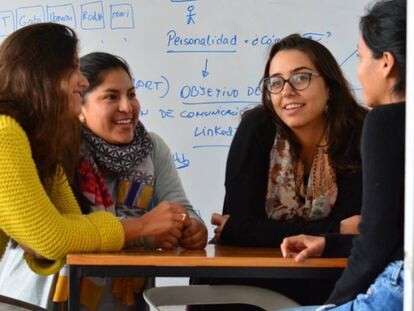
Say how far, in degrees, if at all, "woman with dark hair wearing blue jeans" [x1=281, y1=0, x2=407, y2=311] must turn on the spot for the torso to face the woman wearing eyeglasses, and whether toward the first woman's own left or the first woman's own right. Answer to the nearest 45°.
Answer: approximately 45° to the first woman's own right

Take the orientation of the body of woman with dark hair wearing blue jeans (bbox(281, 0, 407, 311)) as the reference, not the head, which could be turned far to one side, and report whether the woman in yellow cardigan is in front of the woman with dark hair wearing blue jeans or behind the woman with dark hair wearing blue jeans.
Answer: in front

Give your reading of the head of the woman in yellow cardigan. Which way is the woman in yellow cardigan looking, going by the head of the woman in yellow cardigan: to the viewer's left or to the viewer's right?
to the viewer's right

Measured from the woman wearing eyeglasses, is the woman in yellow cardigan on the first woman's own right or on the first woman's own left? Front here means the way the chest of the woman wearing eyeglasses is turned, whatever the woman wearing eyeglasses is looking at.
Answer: on the first woman's own right

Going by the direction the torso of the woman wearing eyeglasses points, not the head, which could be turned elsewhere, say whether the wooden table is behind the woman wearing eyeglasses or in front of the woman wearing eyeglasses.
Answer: in front

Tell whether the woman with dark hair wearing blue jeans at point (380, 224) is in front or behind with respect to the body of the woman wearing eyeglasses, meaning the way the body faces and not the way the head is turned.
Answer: in front

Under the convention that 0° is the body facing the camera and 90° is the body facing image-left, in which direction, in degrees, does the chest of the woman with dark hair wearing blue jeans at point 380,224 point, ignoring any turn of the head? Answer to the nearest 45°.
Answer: approximately 135°
